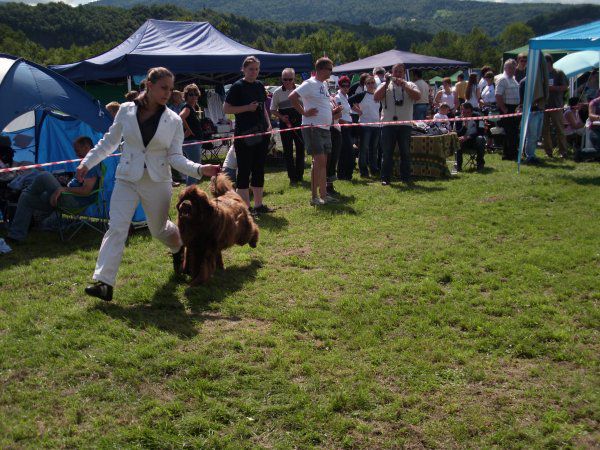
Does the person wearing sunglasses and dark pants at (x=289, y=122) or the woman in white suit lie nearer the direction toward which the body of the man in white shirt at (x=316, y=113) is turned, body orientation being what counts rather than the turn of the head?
the woman in white suit

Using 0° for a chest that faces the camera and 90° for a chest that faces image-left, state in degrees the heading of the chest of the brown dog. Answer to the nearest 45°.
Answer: approximately 45°

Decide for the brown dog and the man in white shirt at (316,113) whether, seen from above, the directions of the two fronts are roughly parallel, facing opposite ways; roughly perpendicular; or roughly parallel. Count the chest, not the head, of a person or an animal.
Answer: roughly perpendicular

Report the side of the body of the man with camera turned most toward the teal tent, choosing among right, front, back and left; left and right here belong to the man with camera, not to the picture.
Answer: left

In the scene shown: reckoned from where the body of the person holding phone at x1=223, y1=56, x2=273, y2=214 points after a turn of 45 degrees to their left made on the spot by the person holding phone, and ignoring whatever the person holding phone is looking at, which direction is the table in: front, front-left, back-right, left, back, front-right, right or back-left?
front-left

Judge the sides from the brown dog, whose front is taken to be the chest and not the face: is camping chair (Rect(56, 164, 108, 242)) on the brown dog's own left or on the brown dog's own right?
on the brown dog's own right
